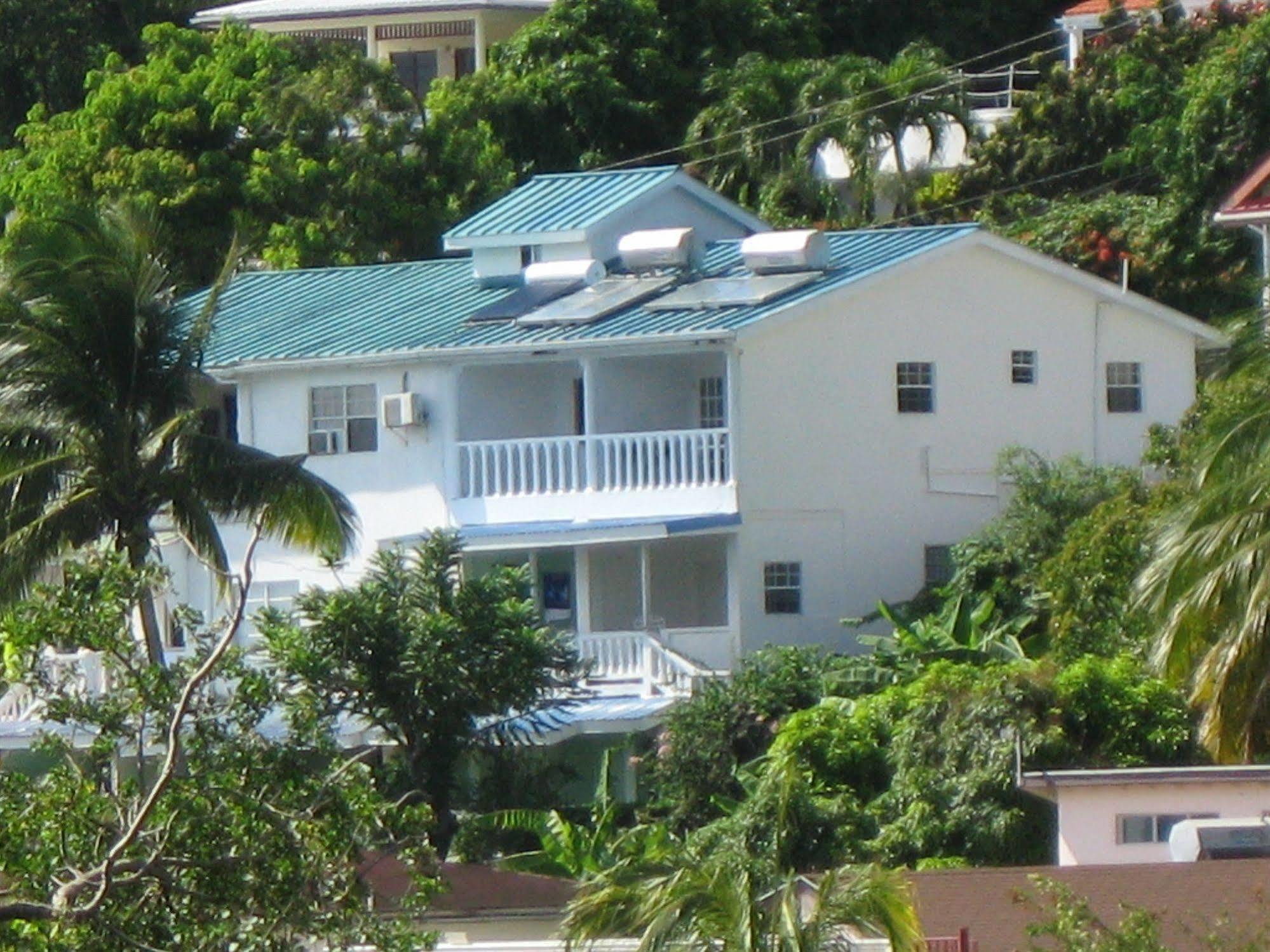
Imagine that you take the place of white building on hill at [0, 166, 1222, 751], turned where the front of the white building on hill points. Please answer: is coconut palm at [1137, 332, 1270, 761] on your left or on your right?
on your left

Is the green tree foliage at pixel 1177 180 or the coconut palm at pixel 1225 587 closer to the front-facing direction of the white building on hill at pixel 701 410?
the coconut palm

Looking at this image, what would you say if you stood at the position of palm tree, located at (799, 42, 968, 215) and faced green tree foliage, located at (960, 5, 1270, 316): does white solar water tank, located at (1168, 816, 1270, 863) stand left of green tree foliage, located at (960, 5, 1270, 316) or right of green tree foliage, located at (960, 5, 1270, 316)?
right

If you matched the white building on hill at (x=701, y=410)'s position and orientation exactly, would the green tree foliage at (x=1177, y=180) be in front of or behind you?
behind

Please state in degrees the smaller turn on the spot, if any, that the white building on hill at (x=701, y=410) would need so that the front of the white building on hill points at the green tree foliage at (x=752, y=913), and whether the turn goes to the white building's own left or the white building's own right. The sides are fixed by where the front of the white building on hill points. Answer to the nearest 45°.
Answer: approximately 45° to the white building's own left

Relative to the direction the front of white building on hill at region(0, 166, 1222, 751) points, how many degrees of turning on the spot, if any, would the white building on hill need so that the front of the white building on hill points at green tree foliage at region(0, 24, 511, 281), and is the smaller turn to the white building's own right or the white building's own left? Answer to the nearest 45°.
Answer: approximately 90° to the white building's own right

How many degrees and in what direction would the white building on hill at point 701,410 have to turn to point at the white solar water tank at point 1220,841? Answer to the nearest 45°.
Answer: approximately 45° to its left

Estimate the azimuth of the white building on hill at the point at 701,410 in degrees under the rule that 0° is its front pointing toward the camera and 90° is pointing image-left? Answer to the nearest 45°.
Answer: approximately 45°
